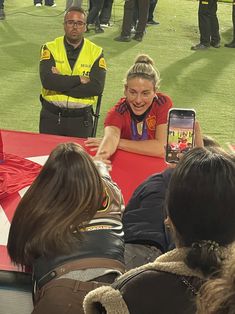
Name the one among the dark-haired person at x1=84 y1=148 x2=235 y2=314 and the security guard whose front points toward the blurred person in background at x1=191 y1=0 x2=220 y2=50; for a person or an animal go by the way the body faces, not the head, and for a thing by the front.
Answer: the dark-haired person

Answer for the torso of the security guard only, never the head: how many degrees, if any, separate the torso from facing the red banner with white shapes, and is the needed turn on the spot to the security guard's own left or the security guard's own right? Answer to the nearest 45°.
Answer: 0° — they already face it

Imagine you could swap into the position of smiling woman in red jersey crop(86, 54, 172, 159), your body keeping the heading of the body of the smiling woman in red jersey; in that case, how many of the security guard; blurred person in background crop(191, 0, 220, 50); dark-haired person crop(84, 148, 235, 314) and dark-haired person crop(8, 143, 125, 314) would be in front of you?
2

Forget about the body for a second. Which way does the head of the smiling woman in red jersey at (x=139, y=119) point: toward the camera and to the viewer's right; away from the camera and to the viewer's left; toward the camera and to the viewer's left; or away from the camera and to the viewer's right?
toward the camera and to the viewer's left

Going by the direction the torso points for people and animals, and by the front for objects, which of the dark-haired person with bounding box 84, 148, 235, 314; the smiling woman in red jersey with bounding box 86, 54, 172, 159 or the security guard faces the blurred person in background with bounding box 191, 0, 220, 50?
the dark-haired person

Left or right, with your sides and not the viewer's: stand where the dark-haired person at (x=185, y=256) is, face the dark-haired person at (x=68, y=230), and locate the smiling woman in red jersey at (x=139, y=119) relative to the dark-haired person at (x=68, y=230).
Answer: right

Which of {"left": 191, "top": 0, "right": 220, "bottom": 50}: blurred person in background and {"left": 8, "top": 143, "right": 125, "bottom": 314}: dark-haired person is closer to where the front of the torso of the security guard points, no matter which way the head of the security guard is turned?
the dark-haired person

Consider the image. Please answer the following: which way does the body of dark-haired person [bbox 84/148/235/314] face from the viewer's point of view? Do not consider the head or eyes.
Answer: away from the camera

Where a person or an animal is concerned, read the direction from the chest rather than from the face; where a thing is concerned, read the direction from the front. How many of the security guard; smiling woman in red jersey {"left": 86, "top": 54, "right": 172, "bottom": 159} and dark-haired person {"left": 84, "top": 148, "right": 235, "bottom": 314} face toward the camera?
2

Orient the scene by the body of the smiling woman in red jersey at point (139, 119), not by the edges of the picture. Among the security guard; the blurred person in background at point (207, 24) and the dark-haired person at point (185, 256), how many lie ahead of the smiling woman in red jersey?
1

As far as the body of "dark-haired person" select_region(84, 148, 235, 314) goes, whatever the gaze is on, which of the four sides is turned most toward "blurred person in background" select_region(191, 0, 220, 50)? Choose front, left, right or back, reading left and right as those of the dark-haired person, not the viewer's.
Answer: front

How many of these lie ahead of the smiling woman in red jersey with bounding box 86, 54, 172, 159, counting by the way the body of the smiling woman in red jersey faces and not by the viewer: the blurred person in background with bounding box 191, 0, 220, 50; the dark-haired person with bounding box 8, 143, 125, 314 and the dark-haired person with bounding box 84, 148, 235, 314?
2

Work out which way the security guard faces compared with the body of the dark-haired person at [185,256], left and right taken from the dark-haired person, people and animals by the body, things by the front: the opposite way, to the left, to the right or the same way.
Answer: the opposite way
